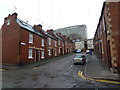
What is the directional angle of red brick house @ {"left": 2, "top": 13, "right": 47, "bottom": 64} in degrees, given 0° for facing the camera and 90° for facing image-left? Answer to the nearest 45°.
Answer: approximately 315°
